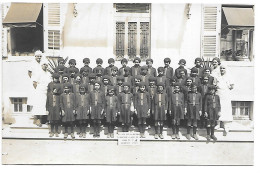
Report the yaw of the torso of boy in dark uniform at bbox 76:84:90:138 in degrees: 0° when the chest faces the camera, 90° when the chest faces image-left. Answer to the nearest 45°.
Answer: approximately 0°

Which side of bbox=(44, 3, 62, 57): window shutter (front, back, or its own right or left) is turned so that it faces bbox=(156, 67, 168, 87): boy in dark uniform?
left

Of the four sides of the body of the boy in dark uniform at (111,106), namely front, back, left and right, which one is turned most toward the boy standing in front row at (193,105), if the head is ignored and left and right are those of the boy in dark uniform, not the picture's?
left

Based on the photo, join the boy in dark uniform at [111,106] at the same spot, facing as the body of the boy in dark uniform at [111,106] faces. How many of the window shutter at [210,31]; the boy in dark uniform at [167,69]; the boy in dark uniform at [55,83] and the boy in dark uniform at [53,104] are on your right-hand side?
2

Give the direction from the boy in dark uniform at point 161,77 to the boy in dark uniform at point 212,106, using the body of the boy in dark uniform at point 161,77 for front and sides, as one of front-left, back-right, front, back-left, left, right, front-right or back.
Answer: left

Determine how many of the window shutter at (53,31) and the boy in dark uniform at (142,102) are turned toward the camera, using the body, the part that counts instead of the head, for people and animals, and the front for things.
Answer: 2

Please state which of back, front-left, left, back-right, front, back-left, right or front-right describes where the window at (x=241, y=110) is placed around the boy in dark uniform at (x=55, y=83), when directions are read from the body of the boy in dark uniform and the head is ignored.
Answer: left

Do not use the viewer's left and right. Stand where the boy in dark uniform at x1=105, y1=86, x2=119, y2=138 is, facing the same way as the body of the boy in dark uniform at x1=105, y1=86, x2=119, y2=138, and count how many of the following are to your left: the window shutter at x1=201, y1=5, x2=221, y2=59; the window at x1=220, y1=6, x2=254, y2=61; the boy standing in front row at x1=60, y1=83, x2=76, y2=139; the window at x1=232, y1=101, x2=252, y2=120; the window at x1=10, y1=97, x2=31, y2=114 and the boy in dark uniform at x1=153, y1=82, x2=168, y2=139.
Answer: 4

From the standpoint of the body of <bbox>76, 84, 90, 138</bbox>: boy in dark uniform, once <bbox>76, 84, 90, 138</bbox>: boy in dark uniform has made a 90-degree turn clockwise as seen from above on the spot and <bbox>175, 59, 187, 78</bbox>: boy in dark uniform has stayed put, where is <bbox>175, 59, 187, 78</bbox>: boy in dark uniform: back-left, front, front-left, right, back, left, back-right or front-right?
back

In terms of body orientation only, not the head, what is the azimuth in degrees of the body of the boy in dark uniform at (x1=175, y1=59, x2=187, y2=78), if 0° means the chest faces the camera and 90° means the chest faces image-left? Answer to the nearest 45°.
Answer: approximately 0°
